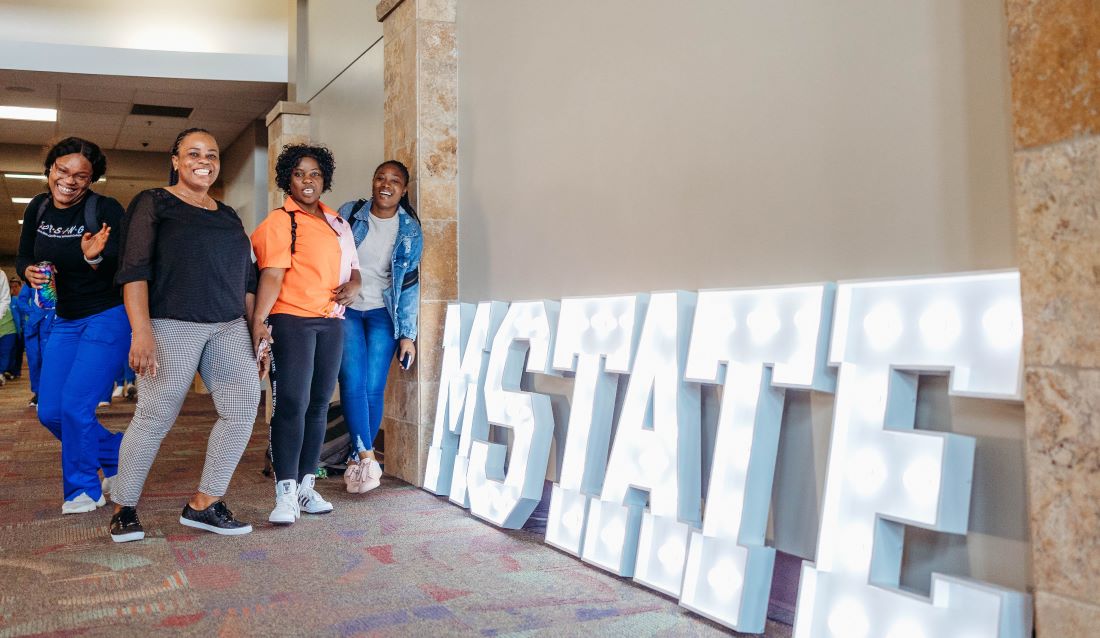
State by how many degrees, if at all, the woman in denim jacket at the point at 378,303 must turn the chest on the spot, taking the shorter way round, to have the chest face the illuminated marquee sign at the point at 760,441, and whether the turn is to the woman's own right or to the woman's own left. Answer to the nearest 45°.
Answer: approximately 45° to the woman's own left

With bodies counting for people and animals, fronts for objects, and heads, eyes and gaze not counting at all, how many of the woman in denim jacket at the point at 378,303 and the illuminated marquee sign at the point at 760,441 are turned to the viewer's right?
0

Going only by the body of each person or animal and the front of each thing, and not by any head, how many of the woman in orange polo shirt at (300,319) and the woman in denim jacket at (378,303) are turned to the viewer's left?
0

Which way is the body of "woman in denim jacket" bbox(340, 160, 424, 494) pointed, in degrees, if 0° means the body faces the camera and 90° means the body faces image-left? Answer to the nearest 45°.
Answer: approximately 0°

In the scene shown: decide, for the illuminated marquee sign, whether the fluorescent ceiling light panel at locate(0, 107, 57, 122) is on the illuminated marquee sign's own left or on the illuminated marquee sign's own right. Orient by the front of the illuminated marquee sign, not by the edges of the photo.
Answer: on the illuminated marquee sign's own right

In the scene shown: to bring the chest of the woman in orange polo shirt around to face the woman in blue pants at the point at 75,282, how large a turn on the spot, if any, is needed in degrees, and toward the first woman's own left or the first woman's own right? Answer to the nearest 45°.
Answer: approximately 135° to the first woman's own right

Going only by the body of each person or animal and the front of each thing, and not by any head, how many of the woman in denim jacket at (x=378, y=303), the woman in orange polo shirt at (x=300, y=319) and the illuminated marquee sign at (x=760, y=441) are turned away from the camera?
0

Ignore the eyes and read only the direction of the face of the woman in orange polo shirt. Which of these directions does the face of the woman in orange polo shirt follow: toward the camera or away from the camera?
toward the camera

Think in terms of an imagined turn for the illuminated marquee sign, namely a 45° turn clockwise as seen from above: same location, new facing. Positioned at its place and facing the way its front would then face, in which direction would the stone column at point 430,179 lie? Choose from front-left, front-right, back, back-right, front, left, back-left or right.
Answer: front-right

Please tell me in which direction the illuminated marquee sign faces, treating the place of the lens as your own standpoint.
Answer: facing the viewer and to the left of the viewer

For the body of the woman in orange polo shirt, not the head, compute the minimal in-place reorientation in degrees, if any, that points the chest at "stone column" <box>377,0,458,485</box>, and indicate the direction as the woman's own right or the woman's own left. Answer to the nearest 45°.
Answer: approximately 90° to the woman's own left

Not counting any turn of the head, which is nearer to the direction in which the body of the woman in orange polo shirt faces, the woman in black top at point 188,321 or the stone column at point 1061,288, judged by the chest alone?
the stone column

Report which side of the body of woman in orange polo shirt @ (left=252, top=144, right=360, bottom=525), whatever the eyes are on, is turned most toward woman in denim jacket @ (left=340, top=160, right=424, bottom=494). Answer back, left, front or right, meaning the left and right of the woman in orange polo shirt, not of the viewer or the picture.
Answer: left

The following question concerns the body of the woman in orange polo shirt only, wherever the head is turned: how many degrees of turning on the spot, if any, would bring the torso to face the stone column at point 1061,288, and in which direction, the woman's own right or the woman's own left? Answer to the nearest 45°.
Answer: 0° — they already face it

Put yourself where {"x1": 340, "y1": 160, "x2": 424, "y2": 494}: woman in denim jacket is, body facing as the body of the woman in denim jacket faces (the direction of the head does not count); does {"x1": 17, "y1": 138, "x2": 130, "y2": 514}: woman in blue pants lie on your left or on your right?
on your right

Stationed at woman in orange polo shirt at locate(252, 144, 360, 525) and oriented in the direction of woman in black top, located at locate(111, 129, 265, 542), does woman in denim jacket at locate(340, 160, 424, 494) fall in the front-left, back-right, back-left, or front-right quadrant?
back-right
